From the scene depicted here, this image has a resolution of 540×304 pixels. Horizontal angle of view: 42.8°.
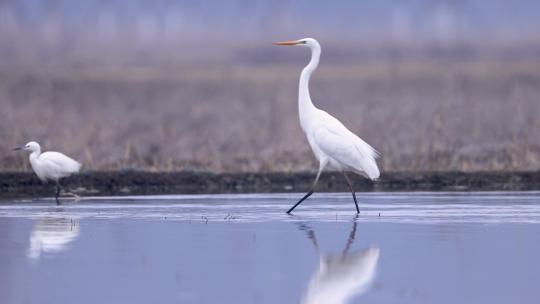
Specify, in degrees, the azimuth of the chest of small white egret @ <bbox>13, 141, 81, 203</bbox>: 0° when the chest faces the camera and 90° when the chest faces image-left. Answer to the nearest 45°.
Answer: approximately 90°

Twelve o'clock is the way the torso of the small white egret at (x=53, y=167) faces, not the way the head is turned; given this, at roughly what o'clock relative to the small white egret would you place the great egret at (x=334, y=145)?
The great egret is roughly at 7 o'clock from the small white egret.

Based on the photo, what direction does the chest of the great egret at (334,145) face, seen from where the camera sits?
to the viewer's left

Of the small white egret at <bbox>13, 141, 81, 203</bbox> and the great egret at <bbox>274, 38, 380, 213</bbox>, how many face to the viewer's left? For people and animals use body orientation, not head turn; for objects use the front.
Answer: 2
